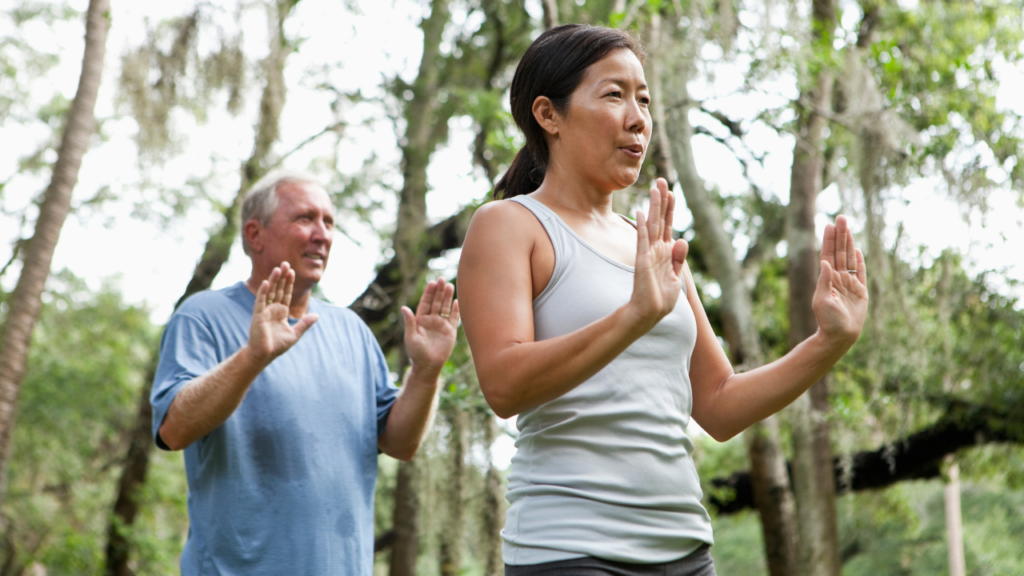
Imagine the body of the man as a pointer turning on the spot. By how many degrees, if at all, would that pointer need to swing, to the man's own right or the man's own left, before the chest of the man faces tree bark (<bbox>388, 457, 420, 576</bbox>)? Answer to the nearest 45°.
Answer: approximately 135° to the man's own left

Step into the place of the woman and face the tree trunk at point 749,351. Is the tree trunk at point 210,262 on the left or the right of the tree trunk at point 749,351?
left

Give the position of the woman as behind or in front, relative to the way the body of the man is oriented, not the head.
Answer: in front

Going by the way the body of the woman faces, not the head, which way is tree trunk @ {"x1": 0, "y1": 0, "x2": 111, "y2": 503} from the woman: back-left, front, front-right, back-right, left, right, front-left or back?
back

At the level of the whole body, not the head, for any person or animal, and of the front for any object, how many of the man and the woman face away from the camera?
0

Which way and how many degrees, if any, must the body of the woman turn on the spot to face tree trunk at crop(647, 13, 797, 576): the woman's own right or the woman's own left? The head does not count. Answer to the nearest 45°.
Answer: approximately 135° to the woman's own left

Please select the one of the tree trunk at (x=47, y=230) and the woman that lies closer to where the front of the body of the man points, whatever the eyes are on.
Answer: the woman

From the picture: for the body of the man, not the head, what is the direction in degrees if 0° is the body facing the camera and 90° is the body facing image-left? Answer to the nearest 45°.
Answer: approximately 315°

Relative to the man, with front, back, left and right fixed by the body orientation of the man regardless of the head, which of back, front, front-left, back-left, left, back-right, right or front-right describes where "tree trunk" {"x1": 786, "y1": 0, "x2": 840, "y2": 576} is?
left

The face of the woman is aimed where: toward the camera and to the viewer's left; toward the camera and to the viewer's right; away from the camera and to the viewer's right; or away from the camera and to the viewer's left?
toward the camera and to the viewer's right

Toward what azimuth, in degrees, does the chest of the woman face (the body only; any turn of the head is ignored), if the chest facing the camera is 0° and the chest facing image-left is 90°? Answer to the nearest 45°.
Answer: approximately 315°

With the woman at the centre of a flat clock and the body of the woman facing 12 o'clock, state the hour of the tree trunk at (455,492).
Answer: The tree trunk is roughly at 7 o'clock from the woman.

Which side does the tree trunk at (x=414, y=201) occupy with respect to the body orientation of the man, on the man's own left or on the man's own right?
on the man's own left

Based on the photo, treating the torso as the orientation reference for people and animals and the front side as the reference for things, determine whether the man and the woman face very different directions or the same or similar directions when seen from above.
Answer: same or similar directions
